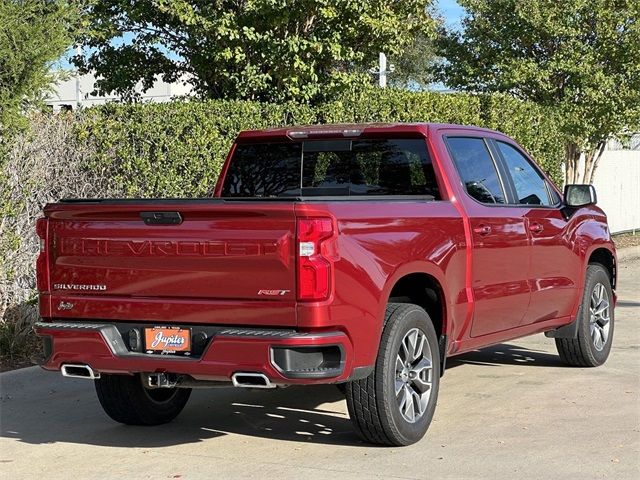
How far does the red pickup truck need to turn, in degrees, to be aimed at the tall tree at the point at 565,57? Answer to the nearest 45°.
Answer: approximately 45° to its left

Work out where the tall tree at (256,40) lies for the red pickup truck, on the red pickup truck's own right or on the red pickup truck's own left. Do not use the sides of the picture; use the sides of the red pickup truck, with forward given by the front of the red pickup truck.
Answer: on the red pickup truck's own left

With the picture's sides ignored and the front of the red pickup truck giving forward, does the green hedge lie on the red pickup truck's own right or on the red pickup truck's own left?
on the red pickup truck's own left

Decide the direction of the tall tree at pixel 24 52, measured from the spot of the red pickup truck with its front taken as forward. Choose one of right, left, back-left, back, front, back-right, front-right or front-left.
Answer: left

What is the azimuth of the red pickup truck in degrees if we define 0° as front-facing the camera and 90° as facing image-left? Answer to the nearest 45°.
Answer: approximately 225°

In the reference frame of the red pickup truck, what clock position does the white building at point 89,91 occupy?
The white building is roughly at 10 o'clock from the red pickup truck.
